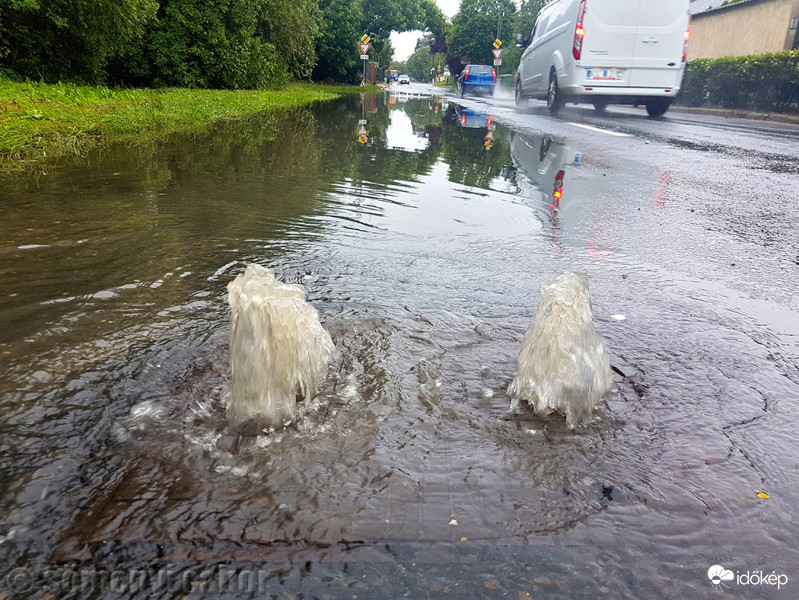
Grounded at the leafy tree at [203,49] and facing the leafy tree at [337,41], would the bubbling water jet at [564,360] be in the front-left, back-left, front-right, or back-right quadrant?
back-right

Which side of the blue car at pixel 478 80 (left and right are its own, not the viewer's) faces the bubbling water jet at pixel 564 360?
back

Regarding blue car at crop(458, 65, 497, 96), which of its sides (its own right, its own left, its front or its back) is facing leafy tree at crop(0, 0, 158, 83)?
back

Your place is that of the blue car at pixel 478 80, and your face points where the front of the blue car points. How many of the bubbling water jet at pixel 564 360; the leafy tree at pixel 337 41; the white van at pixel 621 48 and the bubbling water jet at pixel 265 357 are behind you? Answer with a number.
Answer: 3

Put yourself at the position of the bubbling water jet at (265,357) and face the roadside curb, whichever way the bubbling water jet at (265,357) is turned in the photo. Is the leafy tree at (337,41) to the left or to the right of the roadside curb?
left

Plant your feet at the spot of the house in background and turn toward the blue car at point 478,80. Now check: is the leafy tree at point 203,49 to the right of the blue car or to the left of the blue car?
left

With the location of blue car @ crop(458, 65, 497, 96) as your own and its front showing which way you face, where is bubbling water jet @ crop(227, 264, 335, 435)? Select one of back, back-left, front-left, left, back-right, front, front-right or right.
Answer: back

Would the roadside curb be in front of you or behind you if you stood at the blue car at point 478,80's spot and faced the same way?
behind

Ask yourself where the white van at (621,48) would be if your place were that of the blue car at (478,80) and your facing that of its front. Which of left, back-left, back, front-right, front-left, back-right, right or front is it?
back

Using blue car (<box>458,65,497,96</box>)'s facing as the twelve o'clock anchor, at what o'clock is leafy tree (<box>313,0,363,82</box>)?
The leafy tree is roughly at 10 o'clock from the blue car.

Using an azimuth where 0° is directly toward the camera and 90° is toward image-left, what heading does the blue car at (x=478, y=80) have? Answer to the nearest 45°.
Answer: approximately 180°

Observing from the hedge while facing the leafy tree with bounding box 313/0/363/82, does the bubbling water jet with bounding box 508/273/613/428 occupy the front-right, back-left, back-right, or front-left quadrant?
back-left
